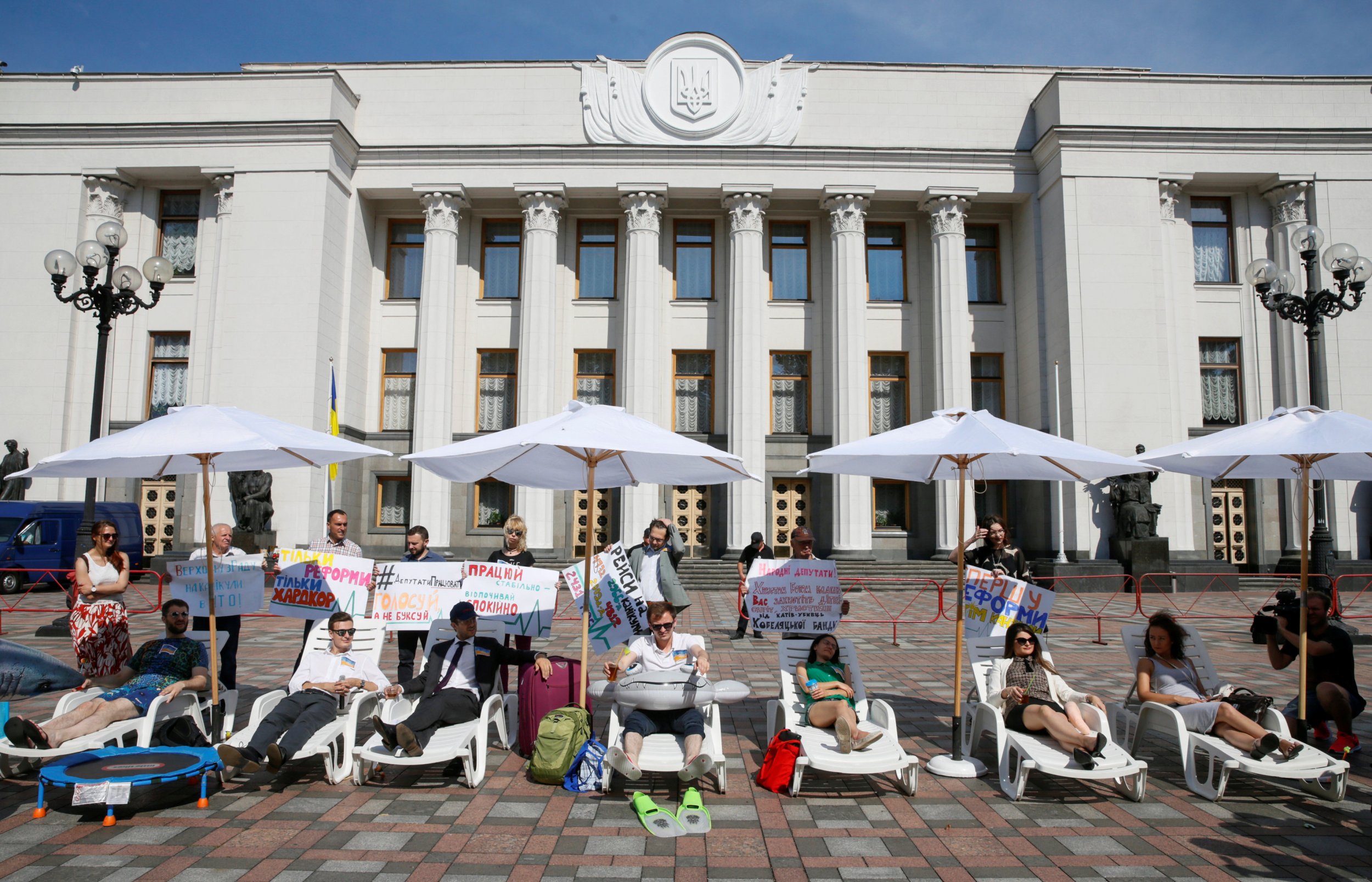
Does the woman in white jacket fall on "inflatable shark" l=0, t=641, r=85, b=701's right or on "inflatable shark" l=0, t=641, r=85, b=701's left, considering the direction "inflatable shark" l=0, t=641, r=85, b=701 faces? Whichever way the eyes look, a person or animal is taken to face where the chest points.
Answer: on its right

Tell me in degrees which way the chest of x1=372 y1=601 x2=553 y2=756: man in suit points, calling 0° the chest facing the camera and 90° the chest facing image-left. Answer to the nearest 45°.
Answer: approximately 45°

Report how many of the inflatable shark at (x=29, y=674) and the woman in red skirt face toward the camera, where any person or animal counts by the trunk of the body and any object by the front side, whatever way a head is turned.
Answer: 1

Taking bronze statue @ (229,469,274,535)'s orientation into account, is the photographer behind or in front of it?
in front

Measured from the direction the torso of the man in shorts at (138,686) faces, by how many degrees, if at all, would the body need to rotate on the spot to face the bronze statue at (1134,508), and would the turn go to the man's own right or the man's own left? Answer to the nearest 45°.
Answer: approximately 135° to the man's own left

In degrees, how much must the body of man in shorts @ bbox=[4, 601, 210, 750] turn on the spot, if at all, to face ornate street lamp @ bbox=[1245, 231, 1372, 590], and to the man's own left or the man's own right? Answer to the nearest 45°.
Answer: approximately 135° to the man's own left

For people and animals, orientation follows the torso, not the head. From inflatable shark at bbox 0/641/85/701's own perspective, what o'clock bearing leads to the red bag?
The red bag is roughly at 2 o'clock from the inflatable shark.

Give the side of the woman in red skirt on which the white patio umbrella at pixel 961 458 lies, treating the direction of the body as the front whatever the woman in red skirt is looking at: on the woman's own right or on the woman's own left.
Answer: on the woman's own left

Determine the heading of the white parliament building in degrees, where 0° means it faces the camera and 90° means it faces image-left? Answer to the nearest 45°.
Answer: approximately 0°

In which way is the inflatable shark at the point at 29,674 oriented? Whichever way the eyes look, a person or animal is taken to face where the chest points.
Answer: to the viewer's right

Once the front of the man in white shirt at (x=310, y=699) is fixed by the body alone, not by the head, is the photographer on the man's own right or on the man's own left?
on the man's own left

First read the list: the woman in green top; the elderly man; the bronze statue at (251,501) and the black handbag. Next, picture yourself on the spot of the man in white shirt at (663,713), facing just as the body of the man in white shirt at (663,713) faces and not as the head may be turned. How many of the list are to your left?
2

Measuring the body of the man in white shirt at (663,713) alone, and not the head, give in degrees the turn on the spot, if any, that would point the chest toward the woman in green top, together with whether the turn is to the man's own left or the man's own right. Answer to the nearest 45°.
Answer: approximately 90° to the man's own left
